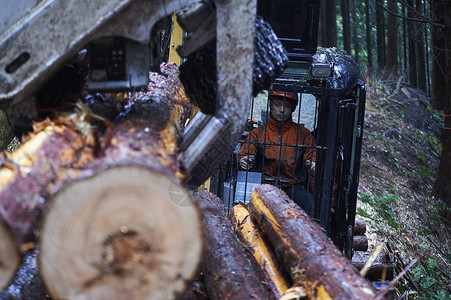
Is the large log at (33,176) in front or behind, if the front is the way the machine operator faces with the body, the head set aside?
in front

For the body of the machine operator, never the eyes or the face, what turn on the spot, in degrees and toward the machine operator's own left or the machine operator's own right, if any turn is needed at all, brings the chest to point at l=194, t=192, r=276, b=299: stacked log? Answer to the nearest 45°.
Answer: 0° — they already face it

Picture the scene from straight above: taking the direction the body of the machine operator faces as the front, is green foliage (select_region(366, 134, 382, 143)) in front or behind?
behind

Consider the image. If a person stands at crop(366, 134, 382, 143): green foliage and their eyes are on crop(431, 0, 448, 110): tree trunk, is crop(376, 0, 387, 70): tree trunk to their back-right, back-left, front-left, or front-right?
front-left

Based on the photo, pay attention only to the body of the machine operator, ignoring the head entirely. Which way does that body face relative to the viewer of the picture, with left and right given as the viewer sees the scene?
facing the viewer

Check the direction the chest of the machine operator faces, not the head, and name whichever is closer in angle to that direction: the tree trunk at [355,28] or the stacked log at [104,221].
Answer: the stacked log

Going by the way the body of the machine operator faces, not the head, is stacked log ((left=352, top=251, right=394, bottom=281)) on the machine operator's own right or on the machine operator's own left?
on the machine operator's own left

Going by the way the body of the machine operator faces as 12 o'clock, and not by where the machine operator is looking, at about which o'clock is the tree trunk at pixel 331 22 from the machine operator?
The tree trunk is roughly at 6 o'clock from the machine operator.

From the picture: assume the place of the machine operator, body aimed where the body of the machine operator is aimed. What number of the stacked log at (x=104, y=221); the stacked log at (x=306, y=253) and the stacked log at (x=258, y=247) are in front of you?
3

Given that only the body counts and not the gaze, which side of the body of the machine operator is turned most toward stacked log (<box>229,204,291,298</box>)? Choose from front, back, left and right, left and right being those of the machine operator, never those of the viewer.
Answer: front

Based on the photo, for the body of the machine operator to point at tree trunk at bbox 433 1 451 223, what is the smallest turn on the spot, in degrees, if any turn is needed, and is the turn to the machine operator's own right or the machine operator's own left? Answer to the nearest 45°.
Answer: approximately 135° to the machine operator's own left
